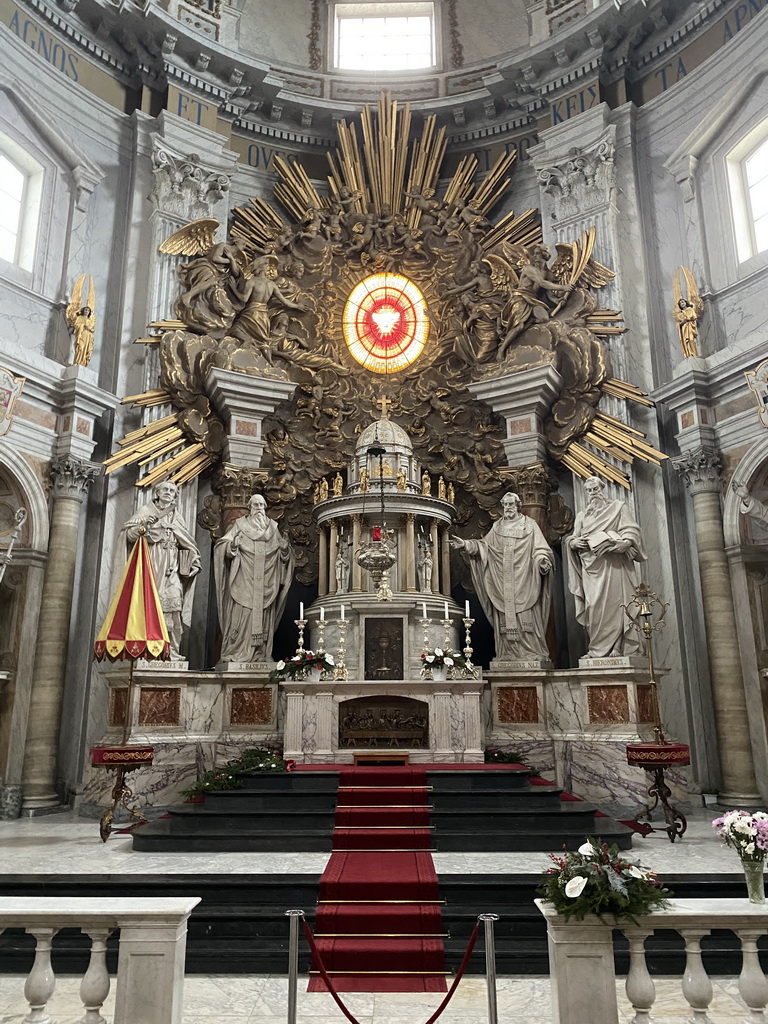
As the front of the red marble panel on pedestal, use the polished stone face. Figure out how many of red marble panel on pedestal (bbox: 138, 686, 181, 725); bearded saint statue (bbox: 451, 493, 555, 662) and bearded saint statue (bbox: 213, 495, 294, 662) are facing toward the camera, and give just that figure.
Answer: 3

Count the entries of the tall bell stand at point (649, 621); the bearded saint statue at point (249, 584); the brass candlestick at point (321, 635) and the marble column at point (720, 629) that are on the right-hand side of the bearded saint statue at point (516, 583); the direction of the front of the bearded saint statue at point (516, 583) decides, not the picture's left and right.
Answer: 2

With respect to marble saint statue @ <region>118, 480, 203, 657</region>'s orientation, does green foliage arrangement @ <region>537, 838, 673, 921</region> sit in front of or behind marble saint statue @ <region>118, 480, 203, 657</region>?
in front

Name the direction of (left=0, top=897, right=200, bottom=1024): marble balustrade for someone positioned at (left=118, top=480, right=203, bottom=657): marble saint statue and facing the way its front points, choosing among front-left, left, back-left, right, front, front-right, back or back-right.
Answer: front

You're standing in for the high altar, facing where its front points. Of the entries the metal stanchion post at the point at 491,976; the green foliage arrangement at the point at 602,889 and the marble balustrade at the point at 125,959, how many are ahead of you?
3

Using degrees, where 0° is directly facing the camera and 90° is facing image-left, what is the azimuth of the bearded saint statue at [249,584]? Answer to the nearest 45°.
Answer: approximately 0°

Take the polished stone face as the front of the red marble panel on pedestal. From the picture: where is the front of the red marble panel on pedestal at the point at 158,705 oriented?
toward the camera

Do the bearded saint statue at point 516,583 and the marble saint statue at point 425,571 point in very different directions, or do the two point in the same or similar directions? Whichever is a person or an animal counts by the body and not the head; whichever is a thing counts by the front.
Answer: same or similar directions

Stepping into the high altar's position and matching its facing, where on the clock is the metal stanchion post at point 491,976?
The metal stanchion post is roughly at 12 o'clock from the high altar.

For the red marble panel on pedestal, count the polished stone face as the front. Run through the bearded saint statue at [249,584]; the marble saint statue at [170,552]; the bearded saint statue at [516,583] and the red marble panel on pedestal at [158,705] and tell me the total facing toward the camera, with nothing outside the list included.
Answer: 4

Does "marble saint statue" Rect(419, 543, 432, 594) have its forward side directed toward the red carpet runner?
yes

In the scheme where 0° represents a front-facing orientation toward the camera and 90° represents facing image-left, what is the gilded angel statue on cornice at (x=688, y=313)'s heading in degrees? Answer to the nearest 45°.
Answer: approximately 45°

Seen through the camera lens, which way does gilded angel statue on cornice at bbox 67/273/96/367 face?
facing the viewer and to the right of the viewer

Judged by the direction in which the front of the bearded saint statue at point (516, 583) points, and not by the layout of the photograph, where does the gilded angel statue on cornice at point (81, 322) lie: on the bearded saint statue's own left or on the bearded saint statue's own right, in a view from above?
on the bearded saint statue's own right

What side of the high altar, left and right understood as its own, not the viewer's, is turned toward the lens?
front

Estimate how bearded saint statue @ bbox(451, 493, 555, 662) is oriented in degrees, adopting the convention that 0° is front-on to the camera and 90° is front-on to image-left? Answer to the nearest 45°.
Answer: approximately 0°
